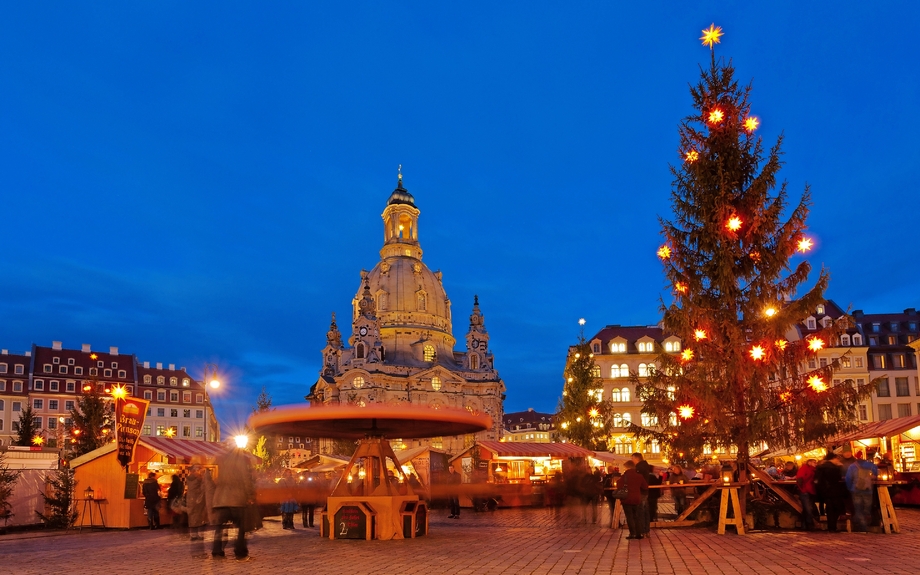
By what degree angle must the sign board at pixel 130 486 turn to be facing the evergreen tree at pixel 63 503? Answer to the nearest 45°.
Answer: approximately 135° to its right

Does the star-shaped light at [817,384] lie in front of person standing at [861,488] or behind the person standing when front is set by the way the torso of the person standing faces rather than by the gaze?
in front

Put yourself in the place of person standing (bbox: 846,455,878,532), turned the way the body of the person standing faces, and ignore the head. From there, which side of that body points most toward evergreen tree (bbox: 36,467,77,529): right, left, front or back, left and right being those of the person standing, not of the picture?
left

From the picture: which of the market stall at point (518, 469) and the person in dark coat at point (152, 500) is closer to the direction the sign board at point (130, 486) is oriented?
the person in dark coat

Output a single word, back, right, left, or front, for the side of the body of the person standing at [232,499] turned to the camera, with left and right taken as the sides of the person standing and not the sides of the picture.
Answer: back

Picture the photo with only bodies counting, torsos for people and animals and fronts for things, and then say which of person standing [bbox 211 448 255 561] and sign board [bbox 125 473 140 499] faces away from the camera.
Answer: the person standing

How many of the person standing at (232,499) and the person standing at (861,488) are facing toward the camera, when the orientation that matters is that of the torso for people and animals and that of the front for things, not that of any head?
0

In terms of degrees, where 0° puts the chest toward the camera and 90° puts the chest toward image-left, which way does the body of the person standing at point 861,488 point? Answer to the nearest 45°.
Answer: approximately 180°

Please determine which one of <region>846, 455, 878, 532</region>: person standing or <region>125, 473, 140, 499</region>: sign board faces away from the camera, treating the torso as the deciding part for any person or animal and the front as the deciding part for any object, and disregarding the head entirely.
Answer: the person standing

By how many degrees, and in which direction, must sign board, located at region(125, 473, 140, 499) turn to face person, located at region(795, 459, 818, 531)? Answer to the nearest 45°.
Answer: approximately 45° to its left

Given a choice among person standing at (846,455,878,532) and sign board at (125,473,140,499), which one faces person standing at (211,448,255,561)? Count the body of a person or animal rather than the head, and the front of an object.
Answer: the sign board
